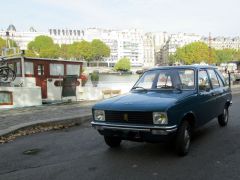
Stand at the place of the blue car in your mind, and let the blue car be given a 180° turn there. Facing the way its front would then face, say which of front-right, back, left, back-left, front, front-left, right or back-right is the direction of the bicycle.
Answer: left

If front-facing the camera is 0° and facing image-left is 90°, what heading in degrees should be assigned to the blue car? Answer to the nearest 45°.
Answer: approximately 45°
